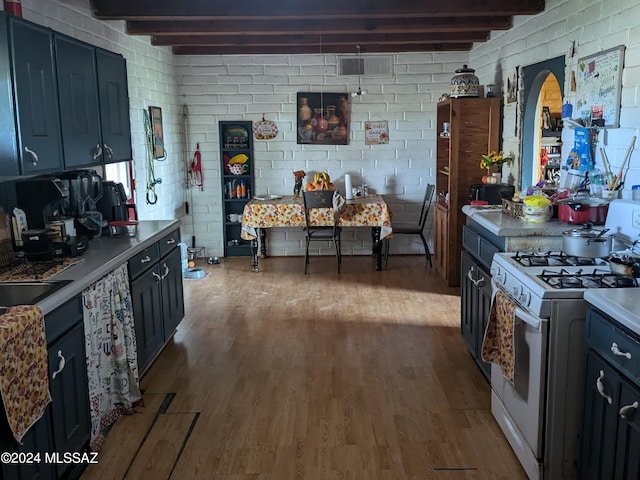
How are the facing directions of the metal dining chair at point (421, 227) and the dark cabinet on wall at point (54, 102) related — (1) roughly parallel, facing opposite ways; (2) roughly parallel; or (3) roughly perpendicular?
roughly parallel, facing opposite ways

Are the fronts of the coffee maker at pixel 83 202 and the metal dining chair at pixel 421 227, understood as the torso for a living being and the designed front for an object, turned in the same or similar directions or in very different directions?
very different directions

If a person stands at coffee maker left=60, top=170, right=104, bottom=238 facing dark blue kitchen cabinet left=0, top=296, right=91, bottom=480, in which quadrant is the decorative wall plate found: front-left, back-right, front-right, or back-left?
back-left

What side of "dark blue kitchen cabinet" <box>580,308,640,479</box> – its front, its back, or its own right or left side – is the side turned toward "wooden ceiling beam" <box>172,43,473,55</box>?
right

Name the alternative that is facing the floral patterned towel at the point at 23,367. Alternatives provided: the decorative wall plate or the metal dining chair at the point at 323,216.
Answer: the decorative wall plate

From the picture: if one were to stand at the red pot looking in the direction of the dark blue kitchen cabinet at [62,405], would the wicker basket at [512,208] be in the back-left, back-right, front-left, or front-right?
front-right

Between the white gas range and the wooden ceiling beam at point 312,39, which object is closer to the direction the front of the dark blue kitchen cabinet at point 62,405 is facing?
the white gas range

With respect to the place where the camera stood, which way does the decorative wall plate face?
facing the viewer

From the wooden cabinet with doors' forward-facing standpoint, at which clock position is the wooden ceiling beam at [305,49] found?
The wooden ceiling beam is roughly at 1 o'clock from the wooden cabinet with doors.

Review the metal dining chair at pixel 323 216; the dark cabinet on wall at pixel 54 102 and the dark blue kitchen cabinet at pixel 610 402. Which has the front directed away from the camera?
the metal dining chair

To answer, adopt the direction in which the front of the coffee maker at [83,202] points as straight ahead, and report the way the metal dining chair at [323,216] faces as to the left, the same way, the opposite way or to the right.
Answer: to the left

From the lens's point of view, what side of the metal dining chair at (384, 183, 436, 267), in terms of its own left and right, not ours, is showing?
left

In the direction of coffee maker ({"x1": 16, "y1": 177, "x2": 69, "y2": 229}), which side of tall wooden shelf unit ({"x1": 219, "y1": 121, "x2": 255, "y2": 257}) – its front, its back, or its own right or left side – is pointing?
front

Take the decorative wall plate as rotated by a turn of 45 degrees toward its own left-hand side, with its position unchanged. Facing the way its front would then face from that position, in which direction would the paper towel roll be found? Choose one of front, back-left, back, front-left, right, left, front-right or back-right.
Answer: front

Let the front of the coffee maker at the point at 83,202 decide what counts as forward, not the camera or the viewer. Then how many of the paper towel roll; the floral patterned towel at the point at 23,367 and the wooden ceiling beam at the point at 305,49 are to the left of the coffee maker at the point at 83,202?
2

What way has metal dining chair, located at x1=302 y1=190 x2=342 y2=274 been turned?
away from the camera

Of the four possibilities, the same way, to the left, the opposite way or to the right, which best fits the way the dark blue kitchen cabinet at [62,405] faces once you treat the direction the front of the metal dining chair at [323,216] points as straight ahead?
to the right

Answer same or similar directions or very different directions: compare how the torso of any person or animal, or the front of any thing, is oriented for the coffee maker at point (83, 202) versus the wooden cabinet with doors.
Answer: very different directions

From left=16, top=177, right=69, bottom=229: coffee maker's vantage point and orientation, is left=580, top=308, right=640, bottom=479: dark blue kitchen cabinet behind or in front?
in front

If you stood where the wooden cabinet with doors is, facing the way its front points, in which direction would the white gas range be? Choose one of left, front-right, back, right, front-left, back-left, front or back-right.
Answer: left

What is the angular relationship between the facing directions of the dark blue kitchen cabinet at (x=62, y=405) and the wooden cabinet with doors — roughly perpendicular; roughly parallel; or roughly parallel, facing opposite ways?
roughly parallel, facing opposite ways
